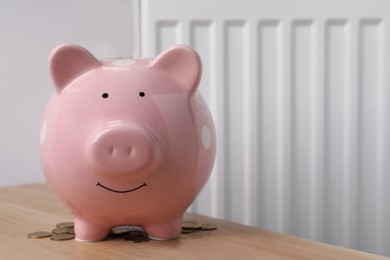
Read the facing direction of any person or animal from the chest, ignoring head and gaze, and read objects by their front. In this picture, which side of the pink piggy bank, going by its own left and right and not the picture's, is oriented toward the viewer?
front

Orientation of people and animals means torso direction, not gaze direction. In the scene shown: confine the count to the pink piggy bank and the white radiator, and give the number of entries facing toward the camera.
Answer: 2

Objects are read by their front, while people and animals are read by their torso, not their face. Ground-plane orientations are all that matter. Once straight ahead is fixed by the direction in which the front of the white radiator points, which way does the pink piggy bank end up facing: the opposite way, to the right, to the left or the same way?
the same way

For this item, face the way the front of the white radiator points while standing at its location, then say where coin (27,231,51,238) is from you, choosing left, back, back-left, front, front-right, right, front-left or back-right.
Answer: front-right

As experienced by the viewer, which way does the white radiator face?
facing the viewer
